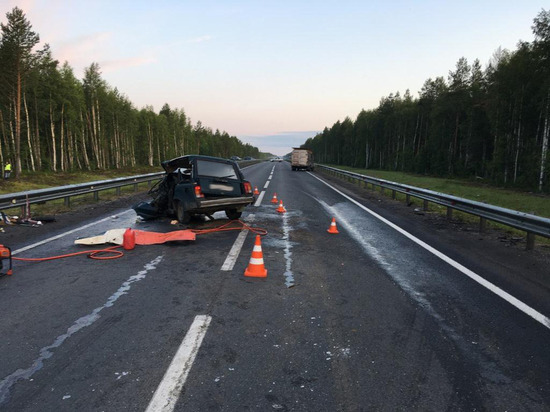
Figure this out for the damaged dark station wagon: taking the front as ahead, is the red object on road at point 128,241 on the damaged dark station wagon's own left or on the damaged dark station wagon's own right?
on the damaged dark station wagon's own left

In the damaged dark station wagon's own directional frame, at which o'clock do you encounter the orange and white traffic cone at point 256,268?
The orange and white traffic cone is roughly at 7 o'clock from the damaged dark station wagon.

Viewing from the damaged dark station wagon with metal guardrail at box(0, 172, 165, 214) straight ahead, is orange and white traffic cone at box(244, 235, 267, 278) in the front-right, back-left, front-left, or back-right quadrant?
back-left

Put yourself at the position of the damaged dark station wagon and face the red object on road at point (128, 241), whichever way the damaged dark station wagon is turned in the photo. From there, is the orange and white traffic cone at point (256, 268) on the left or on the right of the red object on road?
left

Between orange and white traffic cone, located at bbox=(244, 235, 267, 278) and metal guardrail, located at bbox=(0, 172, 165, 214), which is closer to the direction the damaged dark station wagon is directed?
the metal guardrail

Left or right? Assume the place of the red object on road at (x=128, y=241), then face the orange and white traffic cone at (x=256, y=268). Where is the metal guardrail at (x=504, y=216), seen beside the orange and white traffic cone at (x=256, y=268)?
left

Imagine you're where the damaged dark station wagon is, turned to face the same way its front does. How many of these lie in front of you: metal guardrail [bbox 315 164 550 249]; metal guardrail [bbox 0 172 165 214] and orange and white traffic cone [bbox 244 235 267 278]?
1

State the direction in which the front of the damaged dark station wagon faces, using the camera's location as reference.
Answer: facing away from the viewer and to the left of the viewer
